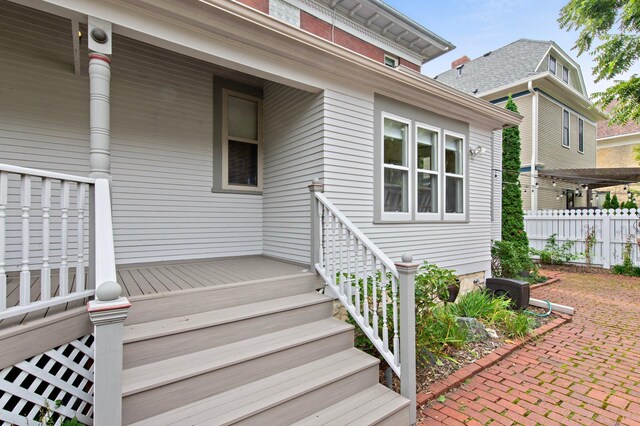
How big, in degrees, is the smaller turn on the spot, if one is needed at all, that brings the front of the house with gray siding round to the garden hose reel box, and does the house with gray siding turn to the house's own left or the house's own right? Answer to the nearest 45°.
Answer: approximately 45° to the house's own left

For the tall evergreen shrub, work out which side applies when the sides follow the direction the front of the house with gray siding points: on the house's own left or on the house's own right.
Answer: on the house's own left

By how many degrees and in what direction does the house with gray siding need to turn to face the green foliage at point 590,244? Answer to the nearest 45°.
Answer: approximately 90° to its left

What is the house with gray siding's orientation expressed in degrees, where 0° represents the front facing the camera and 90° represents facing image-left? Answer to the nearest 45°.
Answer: approximately 315°

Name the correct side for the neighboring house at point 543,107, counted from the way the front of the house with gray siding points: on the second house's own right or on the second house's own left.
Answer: on the second house's own left

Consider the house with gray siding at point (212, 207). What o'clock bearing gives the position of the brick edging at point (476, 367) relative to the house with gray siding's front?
The brick edging is roughly at 11 o'clock from the house with gray siding.

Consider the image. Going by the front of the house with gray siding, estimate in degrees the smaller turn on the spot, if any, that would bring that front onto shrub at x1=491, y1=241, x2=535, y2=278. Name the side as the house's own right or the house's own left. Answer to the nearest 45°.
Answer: approximately 90° to the house's own left

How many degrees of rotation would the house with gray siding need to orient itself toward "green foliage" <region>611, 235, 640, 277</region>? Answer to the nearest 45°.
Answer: approximately 45° to its left

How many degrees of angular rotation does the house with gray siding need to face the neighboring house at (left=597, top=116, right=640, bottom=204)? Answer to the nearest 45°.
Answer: approximately 90° to its left

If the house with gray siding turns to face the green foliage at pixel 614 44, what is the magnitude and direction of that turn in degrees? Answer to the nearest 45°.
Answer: approximately 90° to its left

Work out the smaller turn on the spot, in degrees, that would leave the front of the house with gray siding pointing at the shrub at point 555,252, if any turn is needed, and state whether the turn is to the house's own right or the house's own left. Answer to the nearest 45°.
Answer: approximately 90° to the house's own left
